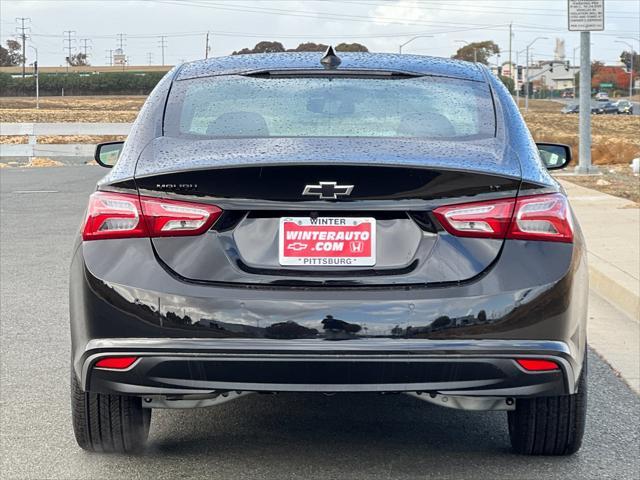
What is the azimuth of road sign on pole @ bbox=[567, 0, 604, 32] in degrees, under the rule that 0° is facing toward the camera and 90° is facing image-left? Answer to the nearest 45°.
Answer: approximately 0°

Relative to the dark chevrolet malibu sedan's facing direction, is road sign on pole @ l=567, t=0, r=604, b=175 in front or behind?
in front

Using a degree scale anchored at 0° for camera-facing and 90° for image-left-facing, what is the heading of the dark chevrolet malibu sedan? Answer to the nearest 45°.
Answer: approximately 180°
